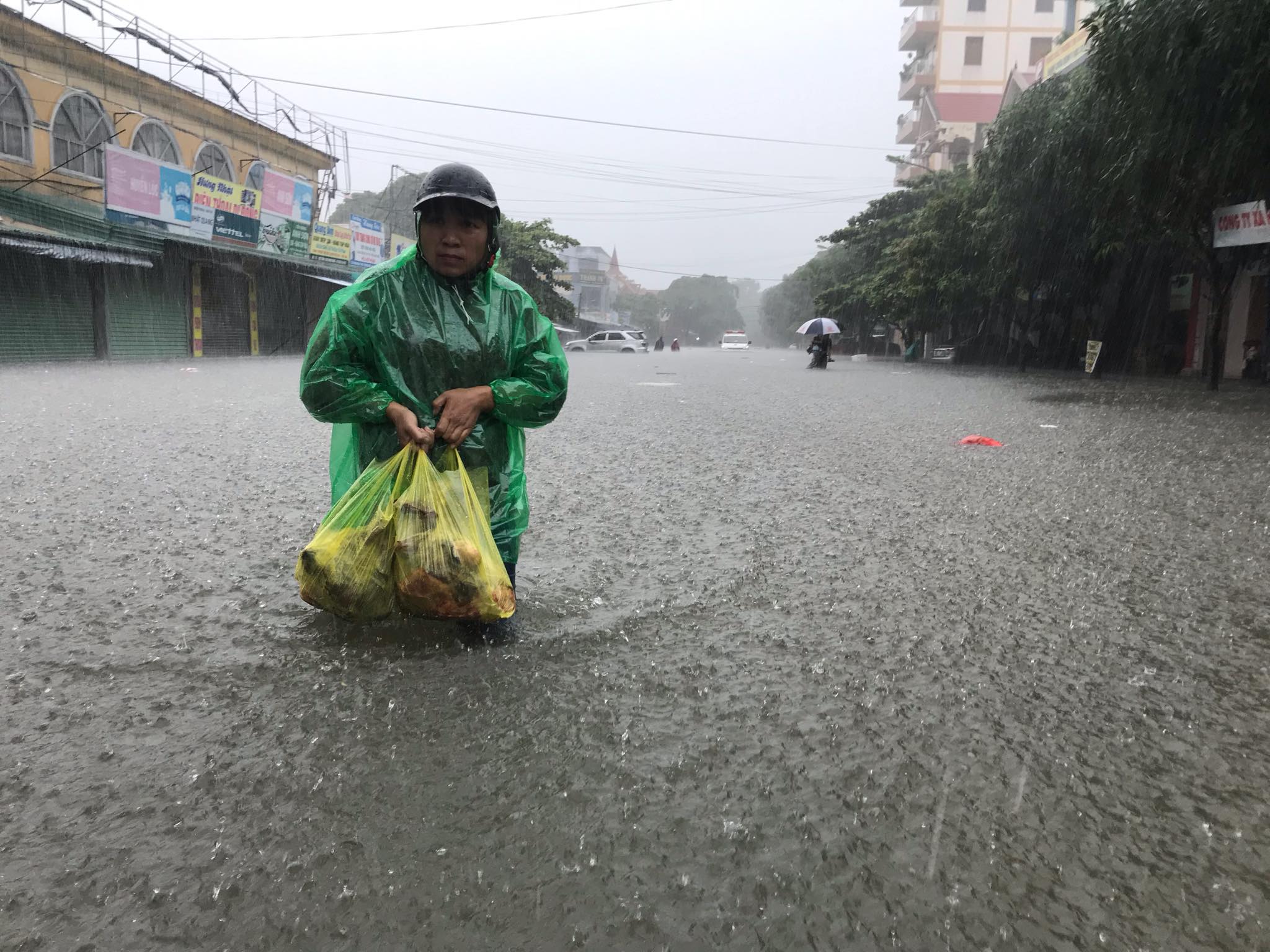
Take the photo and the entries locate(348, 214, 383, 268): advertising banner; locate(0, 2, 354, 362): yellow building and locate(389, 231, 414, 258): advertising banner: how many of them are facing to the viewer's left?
0

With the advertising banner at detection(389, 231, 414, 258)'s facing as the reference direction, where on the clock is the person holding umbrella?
The person holding umbrella is roughly at 12 o'clock from the advertising banner.

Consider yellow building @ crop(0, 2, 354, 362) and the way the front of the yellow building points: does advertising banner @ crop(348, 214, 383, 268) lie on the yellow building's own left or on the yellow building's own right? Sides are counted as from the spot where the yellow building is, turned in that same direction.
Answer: on the yellow building's own left

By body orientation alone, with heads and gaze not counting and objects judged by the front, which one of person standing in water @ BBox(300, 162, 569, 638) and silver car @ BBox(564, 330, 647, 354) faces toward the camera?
the person standing in water

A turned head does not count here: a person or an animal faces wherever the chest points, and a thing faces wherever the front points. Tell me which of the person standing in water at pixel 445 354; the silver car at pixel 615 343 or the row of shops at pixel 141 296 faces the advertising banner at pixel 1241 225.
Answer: the row of shops

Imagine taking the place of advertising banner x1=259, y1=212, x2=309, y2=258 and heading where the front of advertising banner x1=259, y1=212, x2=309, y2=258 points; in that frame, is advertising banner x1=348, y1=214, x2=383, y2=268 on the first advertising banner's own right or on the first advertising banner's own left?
on the first advertising banner's own left

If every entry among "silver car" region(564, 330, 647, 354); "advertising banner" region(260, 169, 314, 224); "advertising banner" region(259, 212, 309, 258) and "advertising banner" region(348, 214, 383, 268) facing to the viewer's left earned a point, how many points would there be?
1

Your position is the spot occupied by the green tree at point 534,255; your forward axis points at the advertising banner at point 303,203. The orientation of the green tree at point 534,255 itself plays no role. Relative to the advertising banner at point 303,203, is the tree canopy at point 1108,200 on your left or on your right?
left

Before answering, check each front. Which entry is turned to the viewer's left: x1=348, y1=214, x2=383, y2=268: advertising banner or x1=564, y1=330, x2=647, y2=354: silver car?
the silver car

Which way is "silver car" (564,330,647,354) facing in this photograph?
to the viewer's left

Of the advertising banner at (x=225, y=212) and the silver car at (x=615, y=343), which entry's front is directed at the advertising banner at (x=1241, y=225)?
the advertising banner at (x=225, y=212)

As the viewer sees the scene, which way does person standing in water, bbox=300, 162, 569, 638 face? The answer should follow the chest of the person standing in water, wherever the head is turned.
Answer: toward the camera

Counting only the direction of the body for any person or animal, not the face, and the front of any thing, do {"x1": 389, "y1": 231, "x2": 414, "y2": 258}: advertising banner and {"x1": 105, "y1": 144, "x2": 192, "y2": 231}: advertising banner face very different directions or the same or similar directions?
same or similar directions

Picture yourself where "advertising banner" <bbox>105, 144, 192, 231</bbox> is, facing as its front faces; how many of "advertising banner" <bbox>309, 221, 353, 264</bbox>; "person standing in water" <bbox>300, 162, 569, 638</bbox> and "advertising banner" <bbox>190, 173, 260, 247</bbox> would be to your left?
2

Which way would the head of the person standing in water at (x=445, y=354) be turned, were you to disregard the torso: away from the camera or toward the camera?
toward the camera
